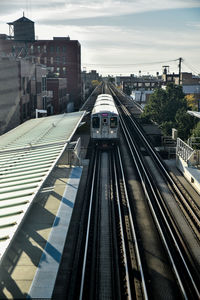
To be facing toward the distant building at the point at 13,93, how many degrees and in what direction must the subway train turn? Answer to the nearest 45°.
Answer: approximately 135° to its right

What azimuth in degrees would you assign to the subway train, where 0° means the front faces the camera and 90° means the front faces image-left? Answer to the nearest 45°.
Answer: approximately 0°

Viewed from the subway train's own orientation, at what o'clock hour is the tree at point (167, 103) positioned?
The tree is roughly at 7 o'clock from the subway train.

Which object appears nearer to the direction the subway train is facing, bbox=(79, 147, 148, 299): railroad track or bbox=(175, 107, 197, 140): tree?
the railroad track

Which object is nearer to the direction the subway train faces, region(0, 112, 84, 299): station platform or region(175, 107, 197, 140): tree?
the station platform

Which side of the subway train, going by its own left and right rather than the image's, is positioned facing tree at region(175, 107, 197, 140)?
left

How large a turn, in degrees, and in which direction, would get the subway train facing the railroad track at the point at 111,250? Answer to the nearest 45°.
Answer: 0° — it already faces it
